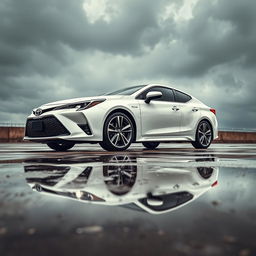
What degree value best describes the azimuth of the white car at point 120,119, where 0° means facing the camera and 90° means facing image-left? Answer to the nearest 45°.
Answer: approximately 45°
